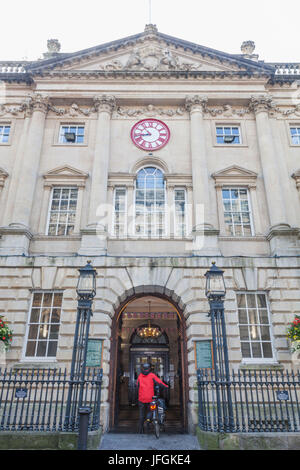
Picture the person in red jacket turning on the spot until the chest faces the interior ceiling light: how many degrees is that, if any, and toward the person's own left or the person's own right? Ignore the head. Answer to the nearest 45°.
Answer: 0° — they already face it

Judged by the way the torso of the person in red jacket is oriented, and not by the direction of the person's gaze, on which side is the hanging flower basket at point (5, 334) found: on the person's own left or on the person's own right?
on the person's own left

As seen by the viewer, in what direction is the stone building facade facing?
toward the camera

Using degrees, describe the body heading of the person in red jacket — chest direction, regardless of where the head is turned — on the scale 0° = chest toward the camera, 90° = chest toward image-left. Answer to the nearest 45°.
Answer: approximately 180°

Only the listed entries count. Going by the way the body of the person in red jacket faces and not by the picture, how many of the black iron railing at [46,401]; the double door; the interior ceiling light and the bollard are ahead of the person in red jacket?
2

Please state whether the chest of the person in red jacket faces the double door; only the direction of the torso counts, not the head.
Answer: yes

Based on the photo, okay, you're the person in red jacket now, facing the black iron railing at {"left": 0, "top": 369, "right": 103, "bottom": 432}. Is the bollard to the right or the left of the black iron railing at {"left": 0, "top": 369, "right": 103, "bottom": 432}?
left

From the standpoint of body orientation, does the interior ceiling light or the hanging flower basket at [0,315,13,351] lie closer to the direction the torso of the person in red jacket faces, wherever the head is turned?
the interior ceiling light
